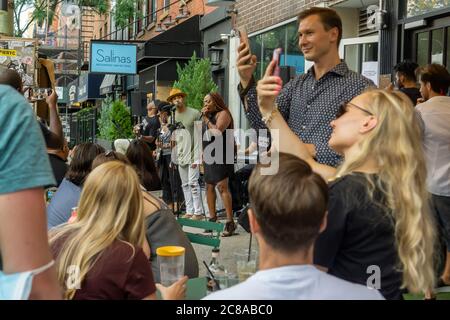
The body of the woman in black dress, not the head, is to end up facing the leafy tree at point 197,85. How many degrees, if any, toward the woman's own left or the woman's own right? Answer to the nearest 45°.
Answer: approximately 135° to the woman's own right

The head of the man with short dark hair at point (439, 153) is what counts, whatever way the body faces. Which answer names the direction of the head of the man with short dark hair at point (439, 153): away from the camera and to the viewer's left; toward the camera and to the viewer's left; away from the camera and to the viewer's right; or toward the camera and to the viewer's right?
away from the camera and to the viewer's left

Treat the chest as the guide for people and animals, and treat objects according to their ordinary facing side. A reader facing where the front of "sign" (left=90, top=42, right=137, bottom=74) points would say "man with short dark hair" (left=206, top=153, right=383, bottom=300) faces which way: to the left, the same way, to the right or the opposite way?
the opposite way

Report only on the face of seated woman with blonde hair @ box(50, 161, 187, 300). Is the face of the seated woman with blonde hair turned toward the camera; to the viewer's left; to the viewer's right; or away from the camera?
away from the camera

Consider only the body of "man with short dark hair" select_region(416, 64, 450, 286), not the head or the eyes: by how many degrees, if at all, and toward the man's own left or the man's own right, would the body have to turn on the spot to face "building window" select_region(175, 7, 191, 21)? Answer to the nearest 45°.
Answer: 0° — they already face it

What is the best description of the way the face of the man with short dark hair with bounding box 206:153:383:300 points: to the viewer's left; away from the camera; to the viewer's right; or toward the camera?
away from the camera

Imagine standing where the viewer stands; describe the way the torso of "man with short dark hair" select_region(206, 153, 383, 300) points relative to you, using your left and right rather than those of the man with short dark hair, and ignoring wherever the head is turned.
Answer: facing away from the viewer

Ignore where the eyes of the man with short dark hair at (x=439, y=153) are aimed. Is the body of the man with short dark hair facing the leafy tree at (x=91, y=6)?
yes

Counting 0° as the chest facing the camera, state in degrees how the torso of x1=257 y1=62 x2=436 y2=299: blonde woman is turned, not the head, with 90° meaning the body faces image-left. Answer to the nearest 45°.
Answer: approximately 135°

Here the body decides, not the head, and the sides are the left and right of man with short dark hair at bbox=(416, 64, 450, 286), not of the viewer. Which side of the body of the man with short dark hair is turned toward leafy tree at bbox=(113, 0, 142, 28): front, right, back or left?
front

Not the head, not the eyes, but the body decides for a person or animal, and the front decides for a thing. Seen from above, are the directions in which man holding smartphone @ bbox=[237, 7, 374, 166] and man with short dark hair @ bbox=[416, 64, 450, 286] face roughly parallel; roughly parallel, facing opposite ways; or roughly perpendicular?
roughly perpendicular

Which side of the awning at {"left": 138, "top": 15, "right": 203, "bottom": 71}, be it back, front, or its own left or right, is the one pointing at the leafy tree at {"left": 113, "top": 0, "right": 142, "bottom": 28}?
right
